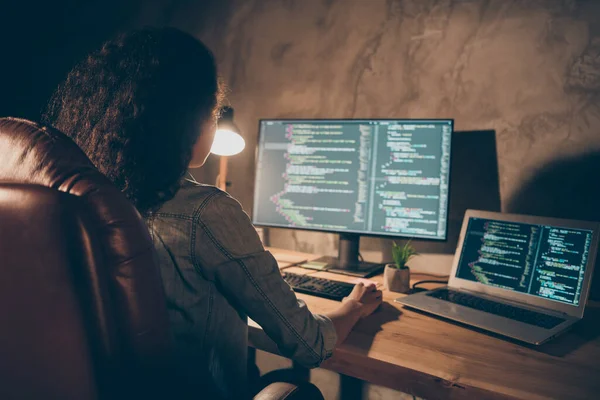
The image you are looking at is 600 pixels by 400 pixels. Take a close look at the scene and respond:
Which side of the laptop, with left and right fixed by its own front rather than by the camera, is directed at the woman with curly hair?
front

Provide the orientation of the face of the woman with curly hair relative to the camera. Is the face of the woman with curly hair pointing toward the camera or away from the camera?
away from the camera

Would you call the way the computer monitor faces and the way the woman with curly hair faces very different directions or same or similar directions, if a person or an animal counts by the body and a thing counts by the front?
very different directions

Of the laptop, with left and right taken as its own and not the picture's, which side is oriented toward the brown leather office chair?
front

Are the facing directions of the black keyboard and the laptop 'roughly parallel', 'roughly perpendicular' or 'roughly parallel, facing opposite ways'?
roughly parallel

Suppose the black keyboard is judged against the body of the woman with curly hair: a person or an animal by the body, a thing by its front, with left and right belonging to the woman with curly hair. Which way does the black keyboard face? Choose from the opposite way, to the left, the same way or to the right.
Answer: the opposite way

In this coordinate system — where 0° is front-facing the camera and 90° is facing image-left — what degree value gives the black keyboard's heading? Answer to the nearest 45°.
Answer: approximately 45°

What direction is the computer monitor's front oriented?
toward the camera

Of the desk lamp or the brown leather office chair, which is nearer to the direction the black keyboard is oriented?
the brown leather office chair

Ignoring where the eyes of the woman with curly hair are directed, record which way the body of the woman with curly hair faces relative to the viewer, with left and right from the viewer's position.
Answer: facing away from the viewer and to the right of the viewer

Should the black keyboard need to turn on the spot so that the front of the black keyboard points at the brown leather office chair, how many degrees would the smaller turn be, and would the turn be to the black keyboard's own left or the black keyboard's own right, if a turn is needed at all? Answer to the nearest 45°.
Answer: approximately 45° to the black keyboard's own left

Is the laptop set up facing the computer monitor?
no

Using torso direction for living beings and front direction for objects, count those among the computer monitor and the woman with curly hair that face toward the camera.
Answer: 1

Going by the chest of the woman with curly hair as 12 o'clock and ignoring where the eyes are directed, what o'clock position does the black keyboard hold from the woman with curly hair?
The black keyboard is roughly at 12 o'clock from the woman with curly hair.

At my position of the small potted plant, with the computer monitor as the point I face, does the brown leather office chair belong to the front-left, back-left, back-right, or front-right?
back-left

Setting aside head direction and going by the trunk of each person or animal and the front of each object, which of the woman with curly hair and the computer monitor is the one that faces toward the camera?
the computer monitor
